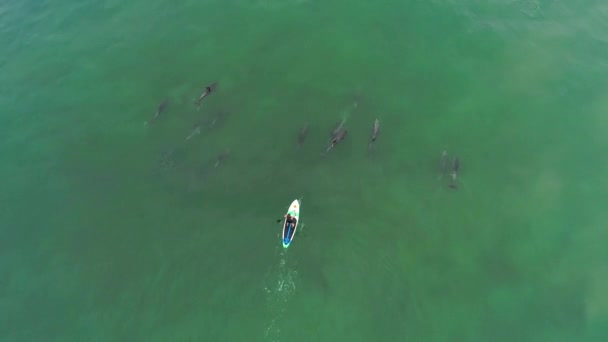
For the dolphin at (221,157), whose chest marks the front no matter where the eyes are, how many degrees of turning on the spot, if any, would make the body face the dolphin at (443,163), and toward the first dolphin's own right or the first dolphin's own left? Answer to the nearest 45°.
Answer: approximately 45° to the first dolphin's own right

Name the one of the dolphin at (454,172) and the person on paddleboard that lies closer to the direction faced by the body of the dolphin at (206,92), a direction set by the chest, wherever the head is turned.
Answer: the dolphin

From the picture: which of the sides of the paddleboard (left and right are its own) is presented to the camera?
back

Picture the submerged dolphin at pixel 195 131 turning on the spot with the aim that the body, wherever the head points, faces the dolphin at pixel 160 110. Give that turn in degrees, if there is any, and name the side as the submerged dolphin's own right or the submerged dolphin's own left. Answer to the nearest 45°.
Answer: approximately 90° to the submerged dolphin's own left

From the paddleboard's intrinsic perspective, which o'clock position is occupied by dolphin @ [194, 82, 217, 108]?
The dolphin is roughly at 11 o'clock from the paddleboard.

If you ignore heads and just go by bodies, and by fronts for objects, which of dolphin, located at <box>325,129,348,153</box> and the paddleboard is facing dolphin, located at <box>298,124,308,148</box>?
the paddleboard

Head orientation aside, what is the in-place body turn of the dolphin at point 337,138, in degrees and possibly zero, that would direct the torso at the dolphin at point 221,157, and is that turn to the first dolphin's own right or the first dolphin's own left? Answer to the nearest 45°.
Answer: approximately 135° to the first dolphin's own left

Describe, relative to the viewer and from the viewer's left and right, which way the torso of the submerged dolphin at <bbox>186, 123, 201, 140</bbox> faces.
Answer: facing away from the viewer and to the right of the viewer

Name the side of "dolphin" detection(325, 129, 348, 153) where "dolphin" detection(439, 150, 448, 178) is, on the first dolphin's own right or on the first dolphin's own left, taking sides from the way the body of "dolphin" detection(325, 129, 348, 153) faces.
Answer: on the first dolphin's own right

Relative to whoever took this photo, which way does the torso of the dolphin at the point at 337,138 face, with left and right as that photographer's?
facing away from the viewer and to the right of the viewer

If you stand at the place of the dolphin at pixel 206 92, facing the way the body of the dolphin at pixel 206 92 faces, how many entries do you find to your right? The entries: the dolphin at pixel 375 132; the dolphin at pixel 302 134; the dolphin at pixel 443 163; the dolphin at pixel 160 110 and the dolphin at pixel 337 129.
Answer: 4

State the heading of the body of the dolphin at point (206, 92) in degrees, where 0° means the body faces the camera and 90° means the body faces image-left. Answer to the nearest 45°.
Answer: approximately 225°

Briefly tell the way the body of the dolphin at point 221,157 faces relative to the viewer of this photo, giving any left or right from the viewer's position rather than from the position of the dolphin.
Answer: facing away from the viewer and to the right of the viewer
